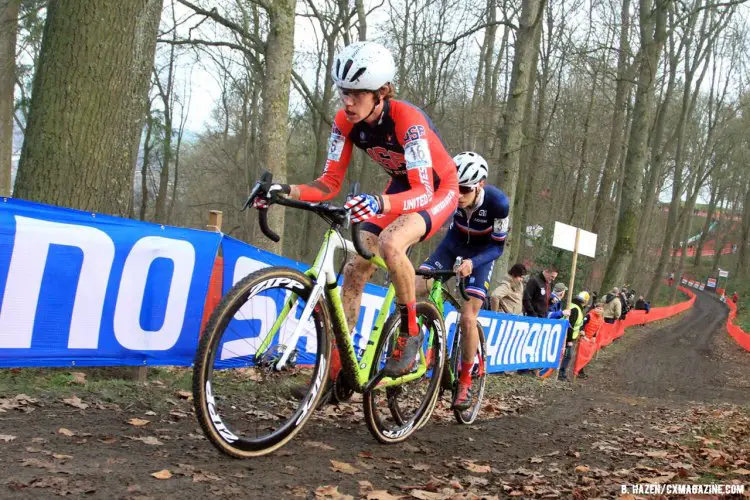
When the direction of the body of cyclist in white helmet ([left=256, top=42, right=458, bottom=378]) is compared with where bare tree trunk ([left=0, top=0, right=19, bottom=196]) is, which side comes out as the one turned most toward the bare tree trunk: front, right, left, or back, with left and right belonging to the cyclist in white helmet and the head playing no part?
right

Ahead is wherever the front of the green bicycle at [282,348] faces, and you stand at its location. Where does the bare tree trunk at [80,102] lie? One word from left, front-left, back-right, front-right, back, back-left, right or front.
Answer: right

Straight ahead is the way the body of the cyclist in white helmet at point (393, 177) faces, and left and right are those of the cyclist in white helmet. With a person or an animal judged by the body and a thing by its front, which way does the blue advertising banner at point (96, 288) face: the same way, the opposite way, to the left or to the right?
to the left

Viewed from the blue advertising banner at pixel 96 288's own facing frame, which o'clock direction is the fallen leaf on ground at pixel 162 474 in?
The fallen leaf on ground is roughly at 1 o'clock from the blue advertising banner.

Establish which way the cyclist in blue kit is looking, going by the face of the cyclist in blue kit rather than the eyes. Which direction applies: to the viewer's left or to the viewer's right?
to the viewer's left

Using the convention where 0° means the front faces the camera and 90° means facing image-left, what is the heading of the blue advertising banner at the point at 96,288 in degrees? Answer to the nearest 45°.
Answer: approximately 315°

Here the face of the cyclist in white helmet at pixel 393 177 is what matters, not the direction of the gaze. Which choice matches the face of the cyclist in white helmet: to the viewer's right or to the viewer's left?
to the viewer's left

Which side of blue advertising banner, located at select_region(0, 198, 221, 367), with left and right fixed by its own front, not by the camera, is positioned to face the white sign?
left

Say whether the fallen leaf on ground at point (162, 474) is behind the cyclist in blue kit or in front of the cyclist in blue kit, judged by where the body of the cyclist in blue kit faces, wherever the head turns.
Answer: in front

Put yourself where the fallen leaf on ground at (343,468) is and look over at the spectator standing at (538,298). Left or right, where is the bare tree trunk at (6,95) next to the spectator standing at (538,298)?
left
